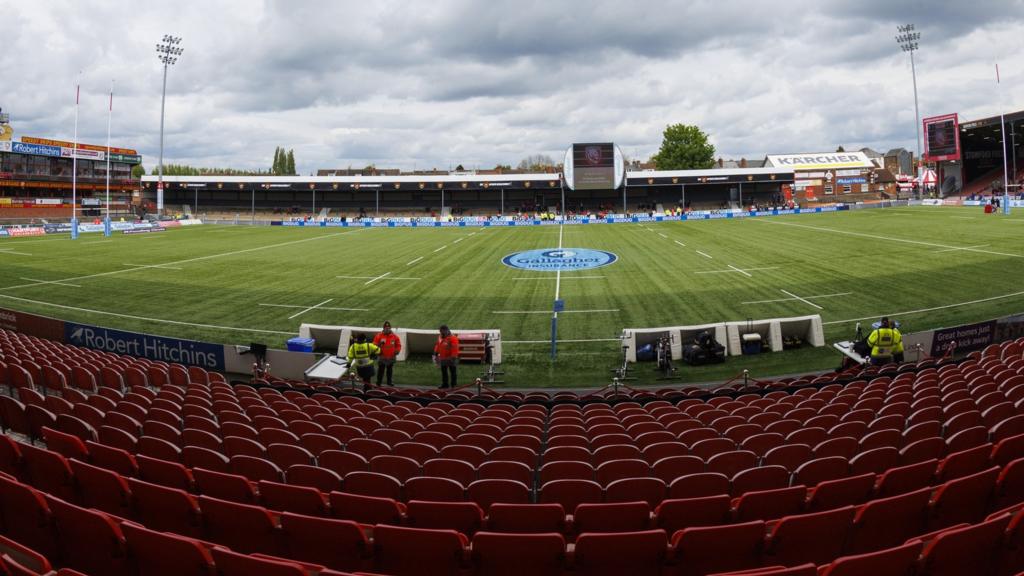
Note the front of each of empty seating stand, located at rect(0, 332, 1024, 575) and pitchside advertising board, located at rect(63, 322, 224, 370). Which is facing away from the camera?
the empty seating stand

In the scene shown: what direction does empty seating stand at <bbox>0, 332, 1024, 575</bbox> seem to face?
away from the camera

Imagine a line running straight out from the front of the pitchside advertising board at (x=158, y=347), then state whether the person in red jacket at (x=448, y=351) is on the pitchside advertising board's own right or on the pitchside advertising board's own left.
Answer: on the pitchside advertising board's own left

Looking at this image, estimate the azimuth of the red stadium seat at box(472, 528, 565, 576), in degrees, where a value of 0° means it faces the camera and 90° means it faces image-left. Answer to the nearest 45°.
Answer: approximately 180°
